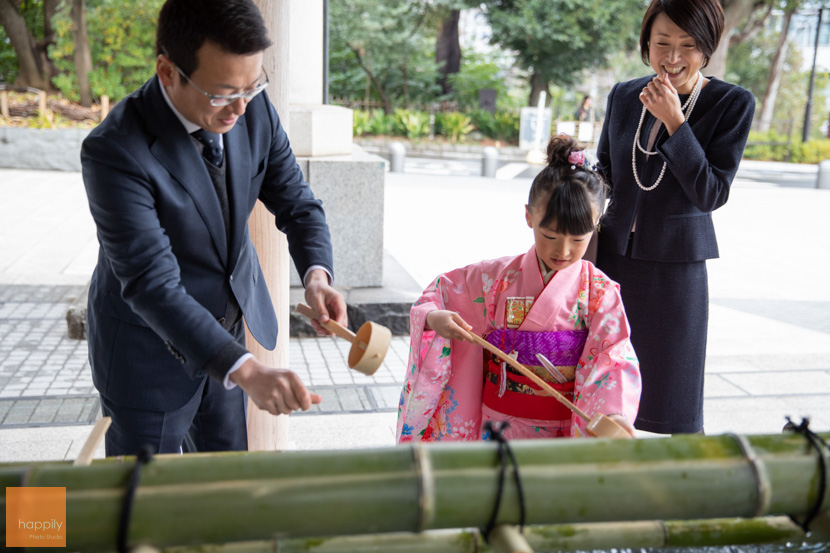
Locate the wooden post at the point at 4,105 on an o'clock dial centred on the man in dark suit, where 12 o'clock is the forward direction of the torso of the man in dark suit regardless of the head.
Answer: The wooden post is roughly at 7 o'clock from the man in dark suit.

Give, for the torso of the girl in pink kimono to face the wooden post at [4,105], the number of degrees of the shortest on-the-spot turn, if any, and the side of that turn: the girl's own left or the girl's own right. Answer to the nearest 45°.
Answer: approximately 135° to the girl's own right

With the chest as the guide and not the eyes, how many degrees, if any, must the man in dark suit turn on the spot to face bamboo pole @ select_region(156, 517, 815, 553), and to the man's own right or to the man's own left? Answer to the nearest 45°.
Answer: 0° — they already face it

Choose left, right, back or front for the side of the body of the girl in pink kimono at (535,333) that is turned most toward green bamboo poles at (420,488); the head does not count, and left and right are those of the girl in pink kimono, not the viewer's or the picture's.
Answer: front

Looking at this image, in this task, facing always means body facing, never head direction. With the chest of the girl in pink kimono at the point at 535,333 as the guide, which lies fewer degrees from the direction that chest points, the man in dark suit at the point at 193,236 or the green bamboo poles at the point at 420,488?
the green bamboo poles

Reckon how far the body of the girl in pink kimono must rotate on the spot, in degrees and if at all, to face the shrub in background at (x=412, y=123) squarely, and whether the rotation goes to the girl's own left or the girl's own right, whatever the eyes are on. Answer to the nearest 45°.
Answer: approximately 180°

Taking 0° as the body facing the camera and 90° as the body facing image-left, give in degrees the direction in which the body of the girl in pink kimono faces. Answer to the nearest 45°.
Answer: approximately 0°

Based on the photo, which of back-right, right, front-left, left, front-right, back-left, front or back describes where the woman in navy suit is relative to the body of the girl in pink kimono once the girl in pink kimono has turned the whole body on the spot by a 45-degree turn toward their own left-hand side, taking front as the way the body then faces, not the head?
left

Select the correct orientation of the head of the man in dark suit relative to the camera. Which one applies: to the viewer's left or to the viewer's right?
to the viewer's right

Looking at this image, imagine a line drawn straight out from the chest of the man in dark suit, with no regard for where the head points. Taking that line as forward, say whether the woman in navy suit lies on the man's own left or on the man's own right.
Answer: on the man's own left

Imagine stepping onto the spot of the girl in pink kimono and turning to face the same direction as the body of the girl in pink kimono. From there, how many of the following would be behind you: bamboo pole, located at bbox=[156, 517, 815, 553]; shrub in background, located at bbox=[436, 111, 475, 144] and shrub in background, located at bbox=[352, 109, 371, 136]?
2

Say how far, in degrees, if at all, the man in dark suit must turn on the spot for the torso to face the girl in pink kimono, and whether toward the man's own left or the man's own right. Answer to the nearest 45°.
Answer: approximately 45° to the man's own left
